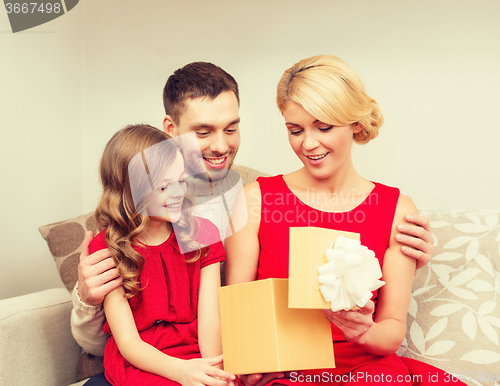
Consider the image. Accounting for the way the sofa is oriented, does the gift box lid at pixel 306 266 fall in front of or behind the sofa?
in front

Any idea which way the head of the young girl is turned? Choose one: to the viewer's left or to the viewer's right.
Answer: to the viewer's right

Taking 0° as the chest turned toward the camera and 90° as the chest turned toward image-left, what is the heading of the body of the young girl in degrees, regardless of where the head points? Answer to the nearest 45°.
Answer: approximately 315°

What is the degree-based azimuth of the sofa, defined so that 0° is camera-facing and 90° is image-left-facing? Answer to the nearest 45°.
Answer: approximately 0°

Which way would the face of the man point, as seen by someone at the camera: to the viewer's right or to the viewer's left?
to the viewer's right
